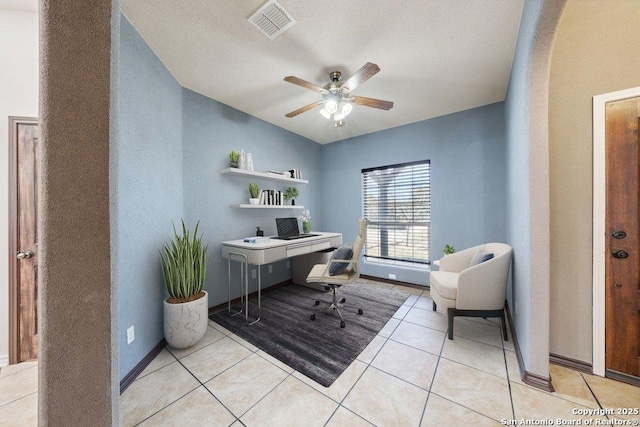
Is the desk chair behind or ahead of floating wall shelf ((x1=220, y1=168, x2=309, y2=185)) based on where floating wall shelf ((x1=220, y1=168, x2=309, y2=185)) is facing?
ahead

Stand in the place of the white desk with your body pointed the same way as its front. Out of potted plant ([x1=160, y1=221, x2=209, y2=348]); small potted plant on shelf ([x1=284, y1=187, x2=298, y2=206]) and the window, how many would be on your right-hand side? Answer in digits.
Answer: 1

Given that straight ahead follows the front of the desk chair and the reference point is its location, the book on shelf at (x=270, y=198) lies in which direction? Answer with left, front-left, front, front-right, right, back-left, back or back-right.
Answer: front-right

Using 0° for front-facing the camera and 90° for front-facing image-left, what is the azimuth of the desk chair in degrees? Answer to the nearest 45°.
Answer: approximately 90°

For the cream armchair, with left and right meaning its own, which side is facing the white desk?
front

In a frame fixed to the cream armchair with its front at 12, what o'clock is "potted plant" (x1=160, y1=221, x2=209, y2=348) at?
The potted plant is roughly at 11 o'clock from the cream armchair.

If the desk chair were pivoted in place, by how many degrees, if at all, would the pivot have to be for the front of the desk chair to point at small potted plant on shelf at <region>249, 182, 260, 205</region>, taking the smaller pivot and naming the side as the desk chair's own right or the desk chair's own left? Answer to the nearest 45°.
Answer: approximately 45° to the desk chair's own right

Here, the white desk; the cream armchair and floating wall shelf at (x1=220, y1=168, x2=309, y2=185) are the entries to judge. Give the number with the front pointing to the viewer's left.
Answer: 1

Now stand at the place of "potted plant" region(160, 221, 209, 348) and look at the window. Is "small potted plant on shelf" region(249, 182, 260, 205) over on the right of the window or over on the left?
left

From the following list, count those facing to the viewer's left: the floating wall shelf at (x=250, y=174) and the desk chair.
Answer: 1
